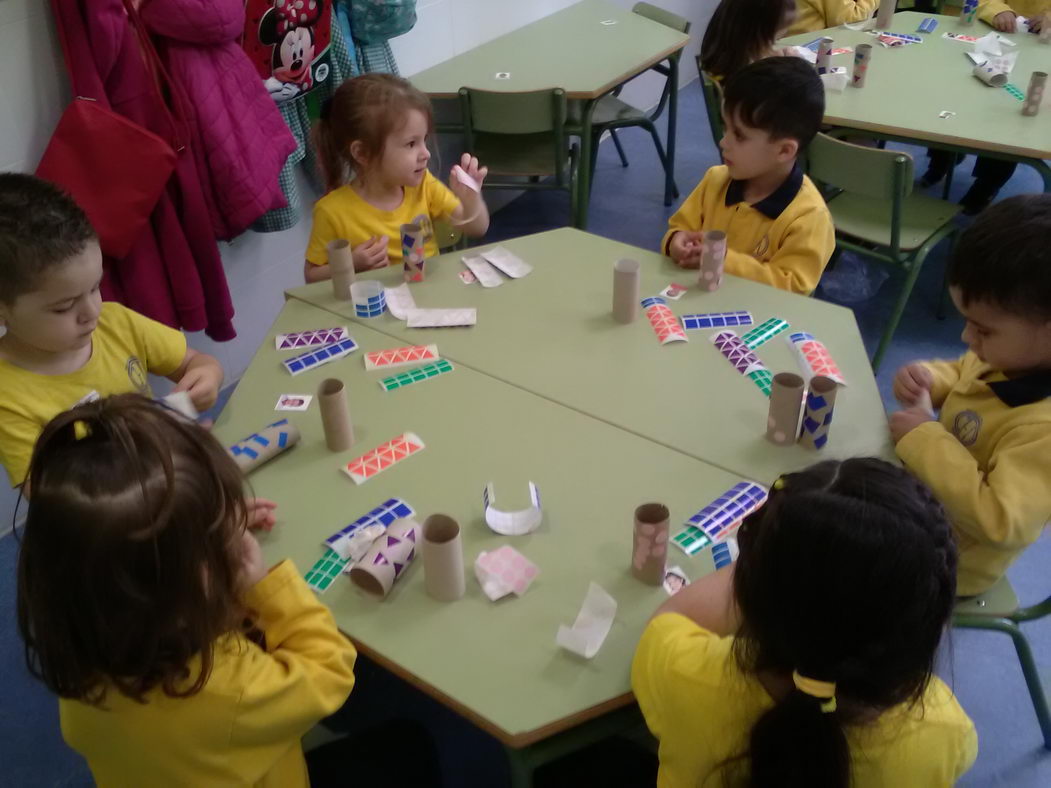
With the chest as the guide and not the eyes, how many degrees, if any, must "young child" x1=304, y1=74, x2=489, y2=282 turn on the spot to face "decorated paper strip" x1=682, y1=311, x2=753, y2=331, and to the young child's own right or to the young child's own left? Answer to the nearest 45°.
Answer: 0° — they already face it

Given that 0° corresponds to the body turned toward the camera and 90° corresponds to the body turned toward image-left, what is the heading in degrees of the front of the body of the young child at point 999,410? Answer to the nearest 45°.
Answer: approximately 45°

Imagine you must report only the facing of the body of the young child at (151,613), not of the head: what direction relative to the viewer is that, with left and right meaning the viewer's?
facing away from the viewer and to the right of the viewer

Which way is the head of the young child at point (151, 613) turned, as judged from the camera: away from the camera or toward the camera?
away from the camera

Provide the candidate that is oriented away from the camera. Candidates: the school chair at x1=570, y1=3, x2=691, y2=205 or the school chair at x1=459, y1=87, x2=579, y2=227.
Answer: the school chair at x1=459, y1=87, x2=579, y2=227

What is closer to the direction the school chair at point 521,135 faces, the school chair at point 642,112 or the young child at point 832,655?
the school chair

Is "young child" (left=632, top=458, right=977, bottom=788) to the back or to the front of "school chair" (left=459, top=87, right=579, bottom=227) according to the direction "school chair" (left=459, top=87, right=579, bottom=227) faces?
to the back

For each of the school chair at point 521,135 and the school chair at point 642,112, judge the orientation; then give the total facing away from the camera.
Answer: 1

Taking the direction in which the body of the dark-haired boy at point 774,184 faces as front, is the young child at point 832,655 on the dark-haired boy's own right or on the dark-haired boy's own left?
on the dark-haired boy's own left

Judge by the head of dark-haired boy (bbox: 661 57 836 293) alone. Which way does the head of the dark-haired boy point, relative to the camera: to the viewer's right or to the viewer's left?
to the viewer's left

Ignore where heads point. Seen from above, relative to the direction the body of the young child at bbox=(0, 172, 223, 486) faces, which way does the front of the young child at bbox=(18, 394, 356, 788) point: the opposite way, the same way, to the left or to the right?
to the left
